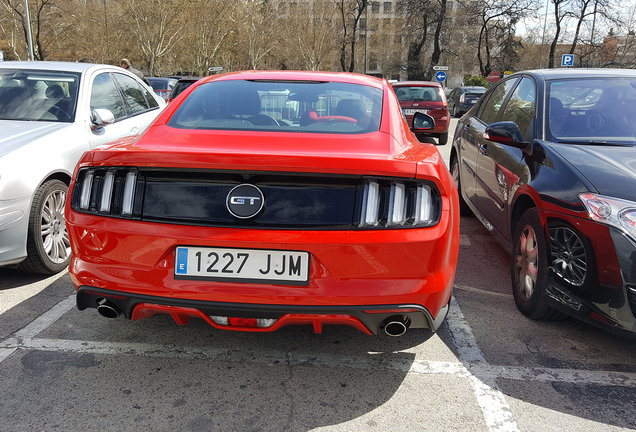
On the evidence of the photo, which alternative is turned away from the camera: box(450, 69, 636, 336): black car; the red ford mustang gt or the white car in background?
the red ford mustang gt

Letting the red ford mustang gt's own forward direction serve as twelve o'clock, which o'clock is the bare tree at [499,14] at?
The bare tree is roughly at 1 o'clock from the red ford mustang gt.

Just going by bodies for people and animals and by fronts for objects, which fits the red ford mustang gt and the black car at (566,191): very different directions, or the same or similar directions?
very different directions

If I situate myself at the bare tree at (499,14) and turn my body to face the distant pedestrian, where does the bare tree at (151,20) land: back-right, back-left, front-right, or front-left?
front-right

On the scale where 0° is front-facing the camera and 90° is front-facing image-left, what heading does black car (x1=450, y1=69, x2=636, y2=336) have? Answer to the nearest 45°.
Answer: approximately 315°

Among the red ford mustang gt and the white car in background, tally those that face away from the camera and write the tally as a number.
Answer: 1

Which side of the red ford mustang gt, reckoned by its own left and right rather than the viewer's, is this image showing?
back

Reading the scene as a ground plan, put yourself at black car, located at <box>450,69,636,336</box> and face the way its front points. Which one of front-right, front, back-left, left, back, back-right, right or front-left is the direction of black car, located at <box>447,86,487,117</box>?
back-left

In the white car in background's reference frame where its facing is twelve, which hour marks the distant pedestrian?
The distant pedestrian is roughly at 5 o'clock from the white car in background.

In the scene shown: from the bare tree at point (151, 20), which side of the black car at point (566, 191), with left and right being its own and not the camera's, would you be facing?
back

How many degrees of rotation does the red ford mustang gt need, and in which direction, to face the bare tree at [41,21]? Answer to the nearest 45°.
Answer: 0° — it already faces it

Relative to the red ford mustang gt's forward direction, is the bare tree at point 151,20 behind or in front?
in front

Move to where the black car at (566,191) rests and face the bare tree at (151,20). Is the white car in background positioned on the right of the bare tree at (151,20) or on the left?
left

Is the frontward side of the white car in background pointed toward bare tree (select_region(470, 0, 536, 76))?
no

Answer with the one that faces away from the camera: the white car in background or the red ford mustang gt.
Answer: the red ford mustang gt
